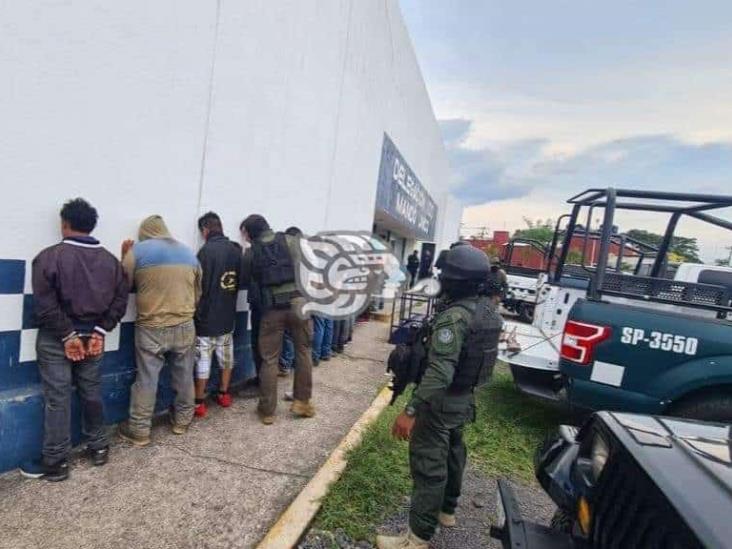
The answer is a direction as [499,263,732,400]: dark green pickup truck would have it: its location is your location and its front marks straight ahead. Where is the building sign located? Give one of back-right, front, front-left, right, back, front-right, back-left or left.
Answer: left

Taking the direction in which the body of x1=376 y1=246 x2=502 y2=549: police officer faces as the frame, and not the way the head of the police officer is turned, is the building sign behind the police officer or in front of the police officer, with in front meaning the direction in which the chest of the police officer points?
in front

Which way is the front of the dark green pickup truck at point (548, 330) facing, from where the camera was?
facing away from the viewer and to the right of the viewer

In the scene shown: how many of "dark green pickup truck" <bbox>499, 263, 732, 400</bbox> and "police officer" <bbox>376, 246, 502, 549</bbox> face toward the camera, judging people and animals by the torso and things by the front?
0

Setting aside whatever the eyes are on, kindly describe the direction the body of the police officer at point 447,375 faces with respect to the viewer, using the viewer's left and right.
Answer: facing away from the viewer and to the left of the viewer

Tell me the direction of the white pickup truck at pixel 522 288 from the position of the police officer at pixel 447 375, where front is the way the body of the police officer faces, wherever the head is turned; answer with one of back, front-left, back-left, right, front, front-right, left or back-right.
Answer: front-right

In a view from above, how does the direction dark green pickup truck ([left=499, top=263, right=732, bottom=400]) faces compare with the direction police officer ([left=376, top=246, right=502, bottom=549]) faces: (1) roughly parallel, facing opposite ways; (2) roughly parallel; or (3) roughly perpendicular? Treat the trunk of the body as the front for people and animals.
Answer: roughly perpendicular

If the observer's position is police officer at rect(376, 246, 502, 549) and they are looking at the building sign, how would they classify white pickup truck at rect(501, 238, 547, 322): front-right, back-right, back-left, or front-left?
front-right

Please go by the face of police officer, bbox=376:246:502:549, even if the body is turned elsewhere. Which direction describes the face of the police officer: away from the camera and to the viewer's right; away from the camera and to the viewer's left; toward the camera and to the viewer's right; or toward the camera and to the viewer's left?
away from the camera and to the viewer's left

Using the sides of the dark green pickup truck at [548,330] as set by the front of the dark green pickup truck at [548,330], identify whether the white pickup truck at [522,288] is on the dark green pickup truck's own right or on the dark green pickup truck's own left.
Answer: on the dark green pickup truck's own left

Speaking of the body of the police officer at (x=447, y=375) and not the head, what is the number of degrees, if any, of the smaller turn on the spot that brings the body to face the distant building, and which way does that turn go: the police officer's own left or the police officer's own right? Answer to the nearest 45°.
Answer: approximately 45° to the police officer's own right

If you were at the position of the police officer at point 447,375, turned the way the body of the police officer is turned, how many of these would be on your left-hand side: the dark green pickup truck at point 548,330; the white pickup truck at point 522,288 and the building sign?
0
